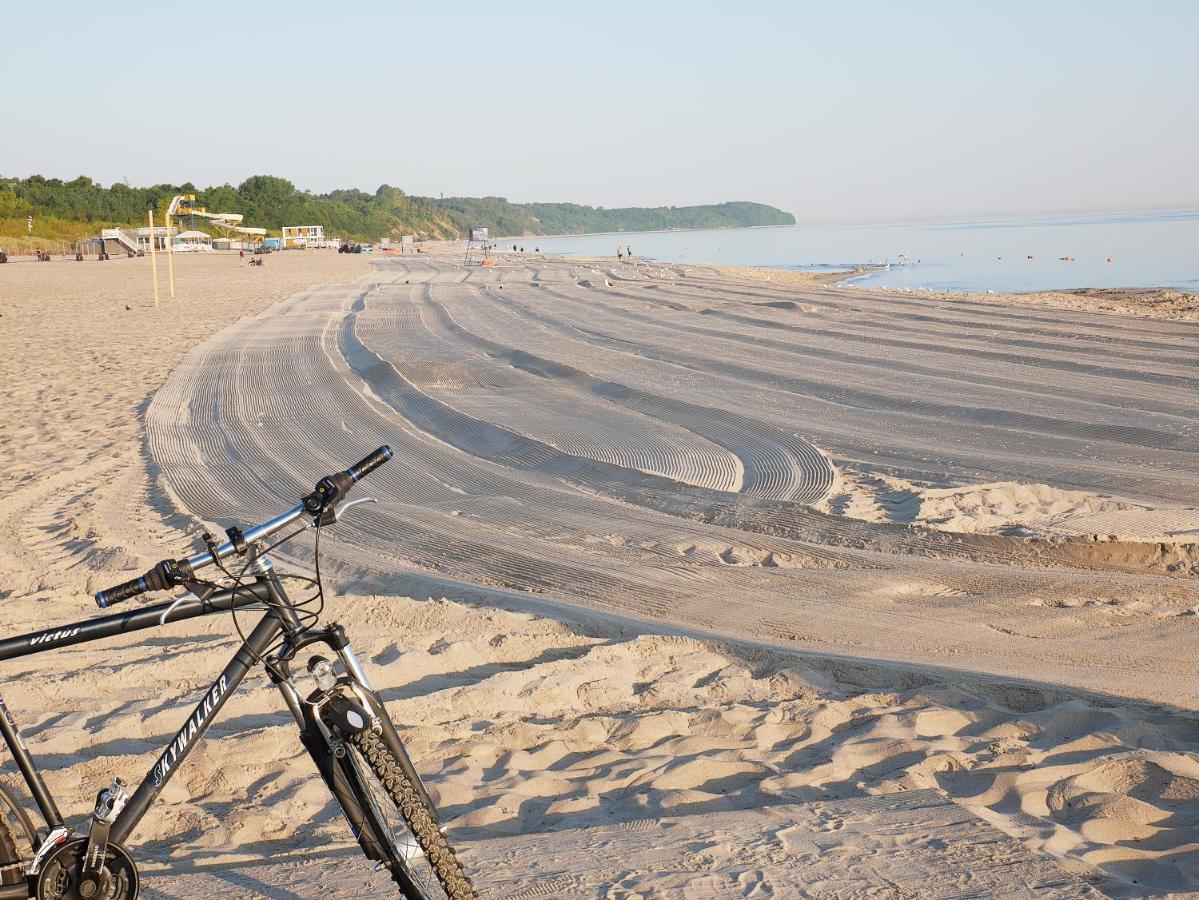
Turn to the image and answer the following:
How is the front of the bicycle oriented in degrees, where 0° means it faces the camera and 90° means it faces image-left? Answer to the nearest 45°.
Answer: approximately 270°
